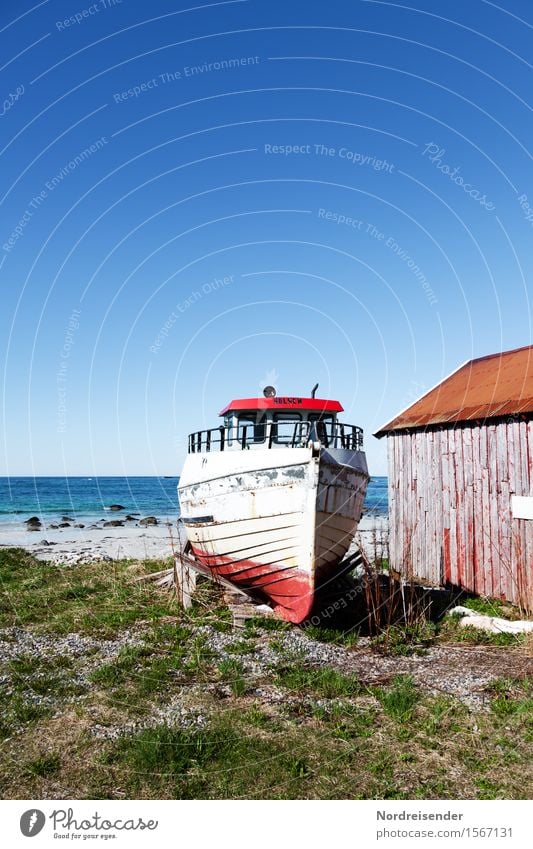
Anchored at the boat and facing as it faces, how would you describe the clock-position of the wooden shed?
The wooden shed is roughly at 8 o'clock from the boat.

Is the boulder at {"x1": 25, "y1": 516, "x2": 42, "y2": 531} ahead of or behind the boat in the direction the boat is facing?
behind

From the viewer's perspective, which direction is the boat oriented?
toward the camera
